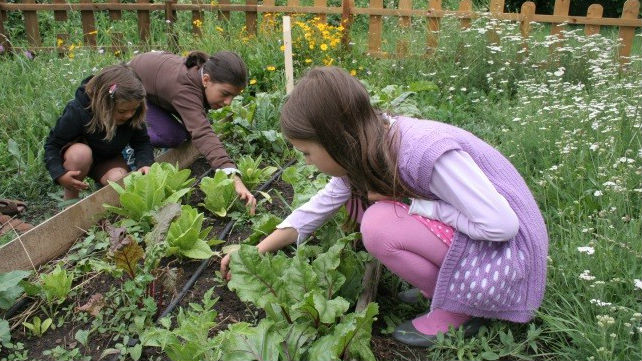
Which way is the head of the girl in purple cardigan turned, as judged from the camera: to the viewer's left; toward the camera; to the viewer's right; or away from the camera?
to the viewer's left

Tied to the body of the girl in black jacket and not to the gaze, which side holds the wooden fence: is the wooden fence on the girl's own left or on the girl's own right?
on the girl's own left

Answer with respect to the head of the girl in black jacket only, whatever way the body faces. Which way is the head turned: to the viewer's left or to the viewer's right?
to the viewer's right

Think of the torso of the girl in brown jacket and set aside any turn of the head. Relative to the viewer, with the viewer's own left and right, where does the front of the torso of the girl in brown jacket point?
facing the viewer and to the right of the viewer

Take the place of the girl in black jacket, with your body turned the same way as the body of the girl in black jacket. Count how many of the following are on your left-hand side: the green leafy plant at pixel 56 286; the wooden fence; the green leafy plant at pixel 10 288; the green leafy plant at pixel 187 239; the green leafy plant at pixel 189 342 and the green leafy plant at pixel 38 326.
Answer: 1

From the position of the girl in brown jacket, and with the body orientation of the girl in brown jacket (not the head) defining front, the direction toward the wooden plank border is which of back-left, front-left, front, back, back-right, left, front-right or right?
right

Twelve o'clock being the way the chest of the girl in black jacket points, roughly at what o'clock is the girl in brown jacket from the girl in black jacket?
The girl in brown jacket is roughly at 10 o'clock from the girl in black jacket.

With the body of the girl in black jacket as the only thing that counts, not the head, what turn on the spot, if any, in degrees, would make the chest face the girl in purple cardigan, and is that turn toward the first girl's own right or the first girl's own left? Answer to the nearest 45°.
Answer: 0° — they already face them

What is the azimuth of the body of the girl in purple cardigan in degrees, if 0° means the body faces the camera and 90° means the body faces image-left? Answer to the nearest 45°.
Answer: approximately 90°

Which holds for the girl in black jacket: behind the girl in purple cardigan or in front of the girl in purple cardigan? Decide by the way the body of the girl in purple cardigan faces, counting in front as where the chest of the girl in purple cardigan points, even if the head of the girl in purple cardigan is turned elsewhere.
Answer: in front

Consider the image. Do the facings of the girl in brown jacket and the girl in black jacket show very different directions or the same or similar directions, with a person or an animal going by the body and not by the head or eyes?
same or similar directions

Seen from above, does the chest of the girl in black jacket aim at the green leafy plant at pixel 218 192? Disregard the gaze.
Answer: yes

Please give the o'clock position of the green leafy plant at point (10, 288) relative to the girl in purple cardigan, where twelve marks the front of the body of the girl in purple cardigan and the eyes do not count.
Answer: The green leafy plant is roughly at 12 o'clock from the girl in purple cardigan.

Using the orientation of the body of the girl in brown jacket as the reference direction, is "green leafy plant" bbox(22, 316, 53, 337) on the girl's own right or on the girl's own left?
on the girl's own right

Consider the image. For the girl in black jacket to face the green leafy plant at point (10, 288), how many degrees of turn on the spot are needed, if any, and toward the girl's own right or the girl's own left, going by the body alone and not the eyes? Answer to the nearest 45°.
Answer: approximately 45° to the girl's own right

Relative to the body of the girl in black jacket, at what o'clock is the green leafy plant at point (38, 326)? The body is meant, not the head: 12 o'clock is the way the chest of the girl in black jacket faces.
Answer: The green leafy plant is roughly at 2 o'clock from the girl in black jacket.
